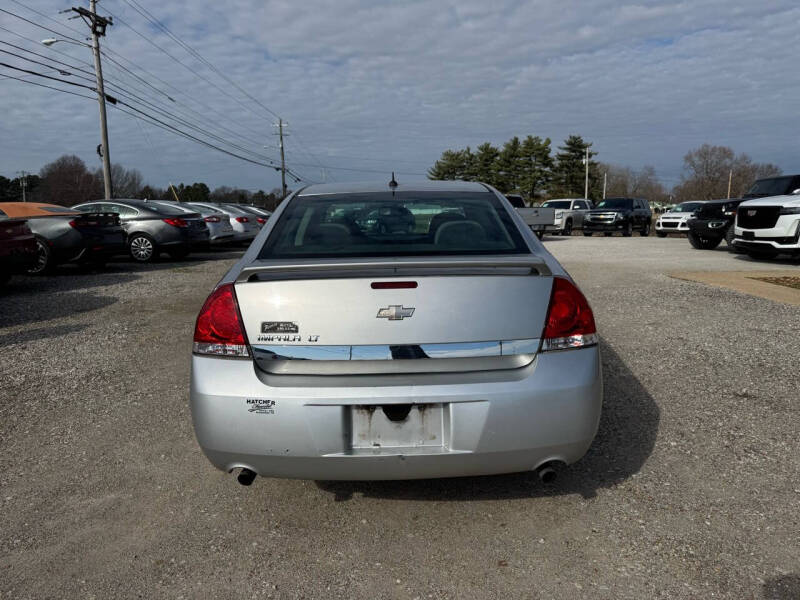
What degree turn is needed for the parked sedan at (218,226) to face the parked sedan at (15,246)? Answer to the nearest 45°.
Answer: approximately 135° to its left

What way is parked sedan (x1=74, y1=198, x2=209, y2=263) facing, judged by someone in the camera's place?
facing away from the viewer and to the left of the viewer

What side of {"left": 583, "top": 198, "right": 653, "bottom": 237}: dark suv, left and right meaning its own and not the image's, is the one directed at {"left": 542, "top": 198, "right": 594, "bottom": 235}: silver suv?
right

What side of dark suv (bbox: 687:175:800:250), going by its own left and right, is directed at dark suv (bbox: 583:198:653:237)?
right

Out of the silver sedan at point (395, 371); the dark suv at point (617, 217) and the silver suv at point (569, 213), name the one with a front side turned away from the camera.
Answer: the silver sedan

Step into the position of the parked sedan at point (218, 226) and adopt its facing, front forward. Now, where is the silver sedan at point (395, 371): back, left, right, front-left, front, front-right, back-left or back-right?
back-left

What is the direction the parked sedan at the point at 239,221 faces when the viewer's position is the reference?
facing away from the viewer and to the left of the viewer

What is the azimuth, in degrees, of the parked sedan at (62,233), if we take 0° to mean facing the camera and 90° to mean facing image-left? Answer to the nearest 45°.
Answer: approximately 135°
